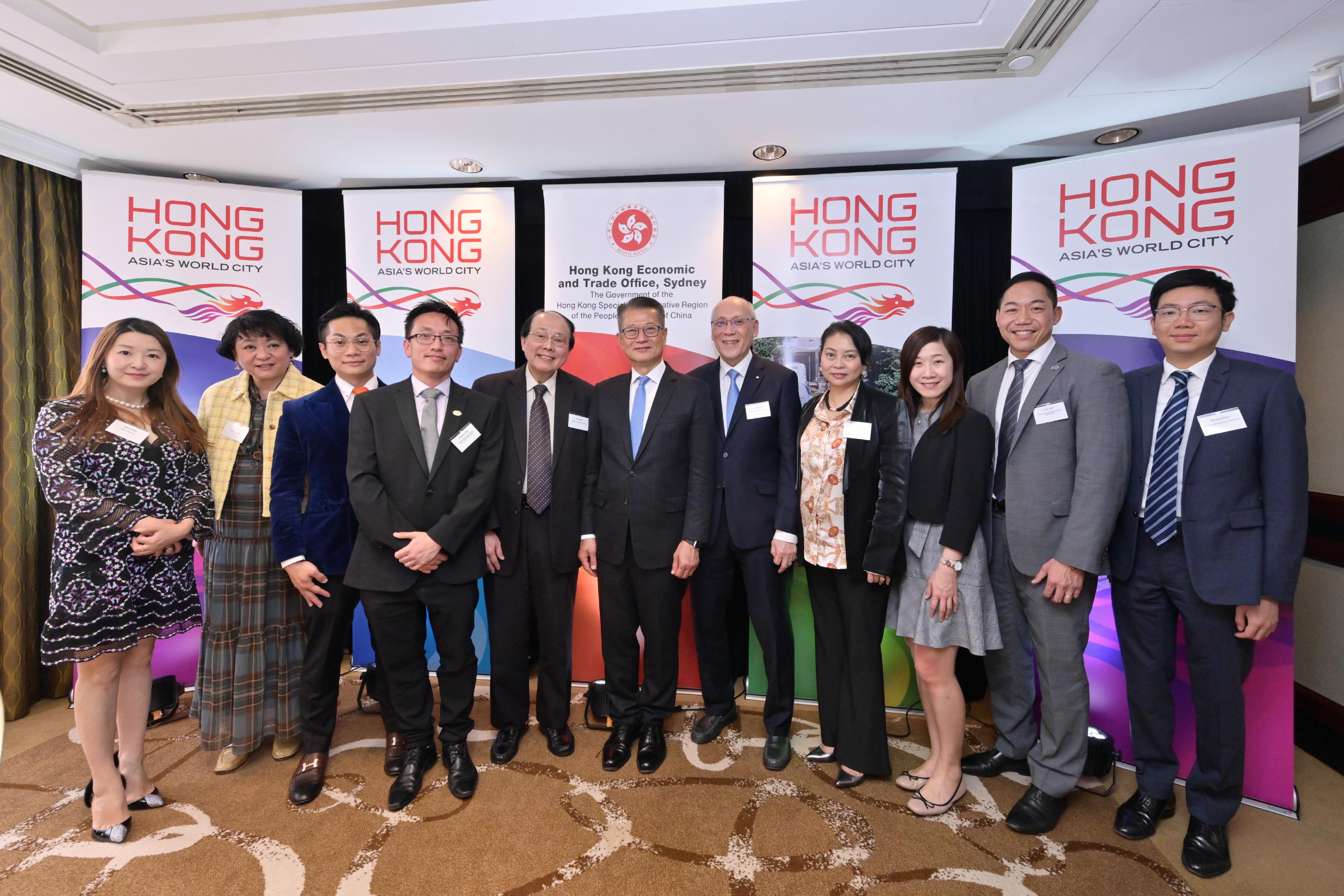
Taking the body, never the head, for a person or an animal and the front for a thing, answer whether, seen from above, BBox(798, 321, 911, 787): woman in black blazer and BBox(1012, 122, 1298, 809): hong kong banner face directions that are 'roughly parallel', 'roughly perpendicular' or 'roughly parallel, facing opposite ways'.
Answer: roughly parallel

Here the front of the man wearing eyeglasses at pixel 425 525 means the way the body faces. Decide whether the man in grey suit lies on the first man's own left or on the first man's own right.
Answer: on the first man's own left

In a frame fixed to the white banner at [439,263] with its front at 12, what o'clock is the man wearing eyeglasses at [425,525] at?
The man wearing eyeglasses is roughly at 12 o'clock from the white banner.

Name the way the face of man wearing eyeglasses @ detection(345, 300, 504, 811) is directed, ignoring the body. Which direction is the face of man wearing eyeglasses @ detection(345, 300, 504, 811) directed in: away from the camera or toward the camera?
toward the camera

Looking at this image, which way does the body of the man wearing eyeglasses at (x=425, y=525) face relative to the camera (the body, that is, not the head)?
toward the camera

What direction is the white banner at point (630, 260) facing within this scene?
toward the camera

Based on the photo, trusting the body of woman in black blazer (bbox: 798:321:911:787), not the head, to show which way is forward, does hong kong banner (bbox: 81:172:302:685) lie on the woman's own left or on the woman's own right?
on the woman's own right

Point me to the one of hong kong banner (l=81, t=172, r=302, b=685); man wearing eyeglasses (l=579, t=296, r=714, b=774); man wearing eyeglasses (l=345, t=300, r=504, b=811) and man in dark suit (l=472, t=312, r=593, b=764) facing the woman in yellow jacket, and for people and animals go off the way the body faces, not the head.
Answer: the hong kong banner

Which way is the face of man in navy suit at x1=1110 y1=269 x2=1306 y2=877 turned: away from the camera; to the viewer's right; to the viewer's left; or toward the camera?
toward the camera

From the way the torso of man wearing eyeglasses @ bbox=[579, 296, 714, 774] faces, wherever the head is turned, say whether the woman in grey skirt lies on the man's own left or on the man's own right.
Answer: on the man's own left

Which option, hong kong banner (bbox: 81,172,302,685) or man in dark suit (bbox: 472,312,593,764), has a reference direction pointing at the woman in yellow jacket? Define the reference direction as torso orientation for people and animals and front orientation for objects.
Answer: the hong kong banner

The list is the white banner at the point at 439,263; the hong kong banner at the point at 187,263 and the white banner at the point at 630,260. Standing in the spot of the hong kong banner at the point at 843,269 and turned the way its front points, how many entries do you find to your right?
3

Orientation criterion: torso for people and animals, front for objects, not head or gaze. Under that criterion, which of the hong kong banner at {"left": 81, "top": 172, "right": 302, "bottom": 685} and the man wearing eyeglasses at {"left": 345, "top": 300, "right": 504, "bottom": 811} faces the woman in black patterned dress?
the hong kong banner

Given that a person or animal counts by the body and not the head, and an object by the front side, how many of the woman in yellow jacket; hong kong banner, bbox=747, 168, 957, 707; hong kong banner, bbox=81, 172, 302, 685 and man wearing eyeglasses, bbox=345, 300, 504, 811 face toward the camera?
4

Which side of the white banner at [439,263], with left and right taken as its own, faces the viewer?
front

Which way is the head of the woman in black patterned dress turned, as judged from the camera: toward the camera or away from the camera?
toward the camera
